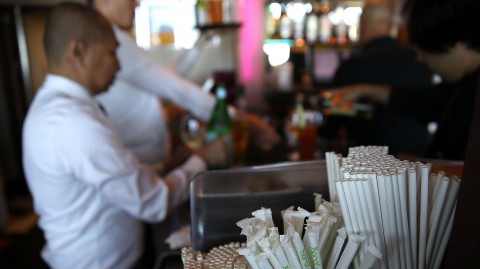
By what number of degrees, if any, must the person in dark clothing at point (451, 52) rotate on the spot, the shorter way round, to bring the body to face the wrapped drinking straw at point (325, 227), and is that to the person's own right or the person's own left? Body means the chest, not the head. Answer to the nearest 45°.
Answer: approximately 90° to the person's own left

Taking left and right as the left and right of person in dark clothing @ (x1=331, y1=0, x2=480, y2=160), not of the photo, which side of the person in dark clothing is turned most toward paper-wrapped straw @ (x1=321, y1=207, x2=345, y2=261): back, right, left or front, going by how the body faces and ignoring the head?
left

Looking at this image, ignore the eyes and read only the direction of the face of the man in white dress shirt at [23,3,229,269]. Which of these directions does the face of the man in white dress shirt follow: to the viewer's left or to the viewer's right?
to the viewer's right

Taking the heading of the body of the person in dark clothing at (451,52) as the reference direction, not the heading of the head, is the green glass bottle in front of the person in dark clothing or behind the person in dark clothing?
in front

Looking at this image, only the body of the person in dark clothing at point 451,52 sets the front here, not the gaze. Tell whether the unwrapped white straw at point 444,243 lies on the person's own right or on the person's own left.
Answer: on the person's own left

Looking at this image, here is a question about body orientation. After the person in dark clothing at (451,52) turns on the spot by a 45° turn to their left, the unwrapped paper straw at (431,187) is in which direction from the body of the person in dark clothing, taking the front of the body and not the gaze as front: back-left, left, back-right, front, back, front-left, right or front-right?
front-left

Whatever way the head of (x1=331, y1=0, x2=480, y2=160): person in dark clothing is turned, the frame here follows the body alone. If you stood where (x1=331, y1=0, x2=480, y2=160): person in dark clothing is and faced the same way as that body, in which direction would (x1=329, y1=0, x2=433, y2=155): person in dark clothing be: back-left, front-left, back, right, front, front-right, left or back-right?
right

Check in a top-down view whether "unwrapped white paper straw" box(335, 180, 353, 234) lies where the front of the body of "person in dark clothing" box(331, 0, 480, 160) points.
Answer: no

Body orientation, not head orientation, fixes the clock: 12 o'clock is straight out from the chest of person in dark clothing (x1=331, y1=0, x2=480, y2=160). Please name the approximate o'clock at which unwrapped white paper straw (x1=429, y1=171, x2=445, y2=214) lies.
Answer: The unwrapped white paper straw is roughly at 9 o'clock from the person in dark clothing.

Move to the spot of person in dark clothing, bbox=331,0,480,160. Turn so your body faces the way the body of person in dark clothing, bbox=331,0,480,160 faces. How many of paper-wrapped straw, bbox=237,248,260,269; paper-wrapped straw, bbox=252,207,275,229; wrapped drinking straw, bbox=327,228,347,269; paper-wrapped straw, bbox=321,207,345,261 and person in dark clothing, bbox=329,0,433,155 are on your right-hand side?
1

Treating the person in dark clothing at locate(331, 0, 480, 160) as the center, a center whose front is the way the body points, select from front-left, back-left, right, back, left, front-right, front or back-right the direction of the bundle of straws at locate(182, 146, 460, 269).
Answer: left

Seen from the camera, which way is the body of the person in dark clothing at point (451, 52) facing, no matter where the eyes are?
to the viewer's left

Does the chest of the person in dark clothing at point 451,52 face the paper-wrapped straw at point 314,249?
no

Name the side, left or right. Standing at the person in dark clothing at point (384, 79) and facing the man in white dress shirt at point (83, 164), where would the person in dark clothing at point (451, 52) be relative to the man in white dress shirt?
left

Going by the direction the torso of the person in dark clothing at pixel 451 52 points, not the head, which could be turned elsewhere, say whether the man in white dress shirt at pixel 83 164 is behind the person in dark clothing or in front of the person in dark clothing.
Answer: in front

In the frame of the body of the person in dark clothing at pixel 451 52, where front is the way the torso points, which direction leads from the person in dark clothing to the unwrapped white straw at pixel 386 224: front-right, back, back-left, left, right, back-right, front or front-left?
left
